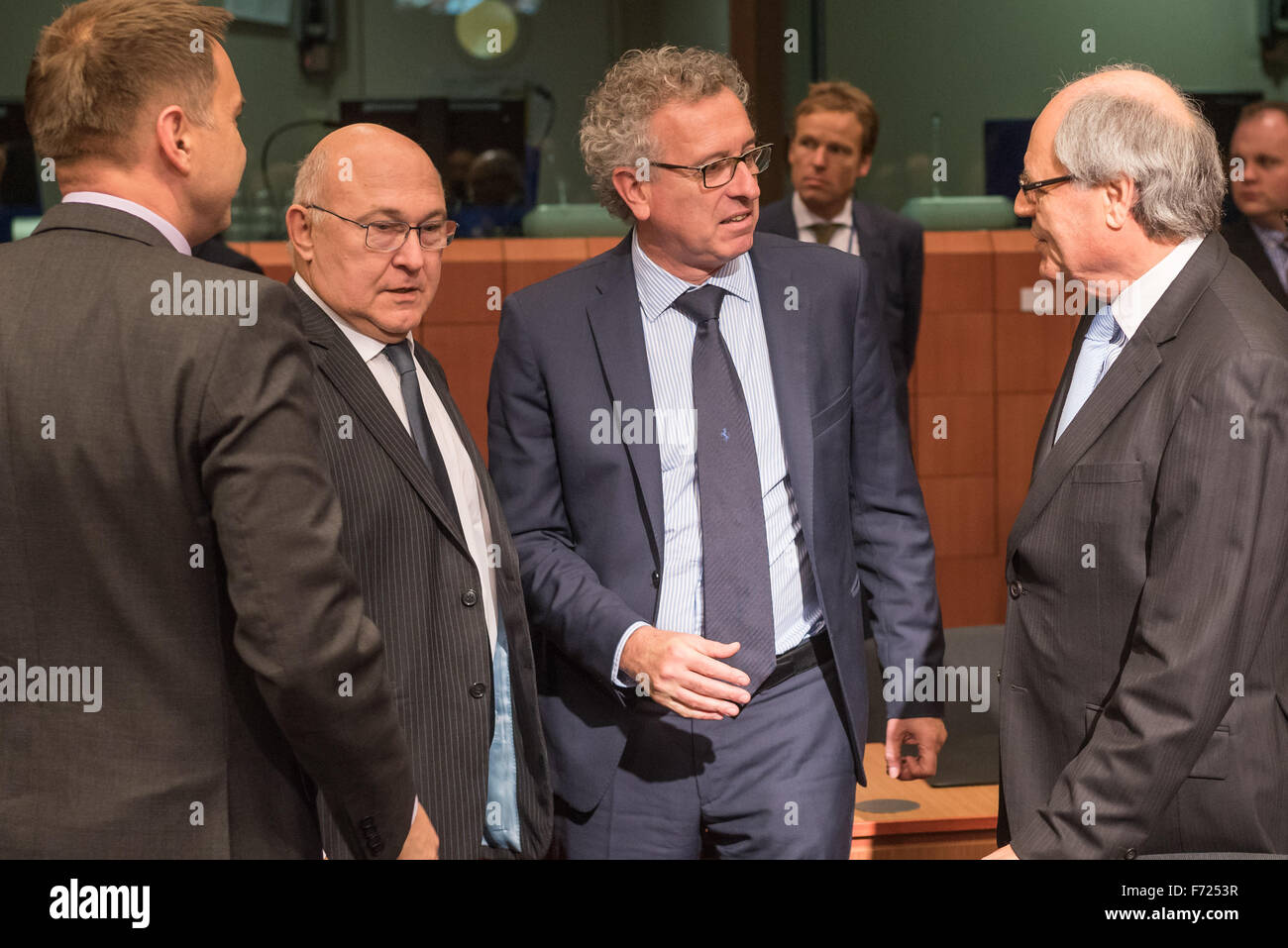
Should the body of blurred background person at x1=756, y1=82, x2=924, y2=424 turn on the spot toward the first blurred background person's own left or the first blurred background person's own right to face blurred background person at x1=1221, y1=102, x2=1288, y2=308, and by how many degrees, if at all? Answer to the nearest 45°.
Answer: approximately 135° to the first blurred background person's own left

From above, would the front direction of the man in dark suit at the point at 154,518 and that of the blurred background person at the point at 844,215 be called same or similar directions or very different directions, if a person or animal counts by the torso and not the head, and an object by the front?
very different directions

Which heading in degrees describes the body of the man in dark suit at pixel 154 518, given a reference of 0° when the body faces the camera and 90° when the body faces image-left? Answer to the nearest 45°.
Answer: approximately 225°

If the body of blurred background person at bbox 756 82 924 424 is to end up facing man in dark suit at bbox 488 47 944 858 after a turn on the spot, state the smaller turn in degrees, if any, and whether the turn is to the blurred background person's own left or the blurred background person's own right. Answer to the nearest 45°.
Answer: approximately 45° to the blurred background person's own left

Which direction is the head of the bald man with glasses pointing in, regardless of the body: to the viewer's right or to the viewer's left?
to the viewer's right

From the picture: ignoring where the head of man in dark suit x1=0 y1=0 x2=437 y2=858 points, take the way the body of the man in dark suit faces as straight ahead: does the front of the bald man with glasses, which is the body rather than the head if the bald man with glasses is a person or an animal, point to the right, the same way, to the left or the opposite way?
to the right
